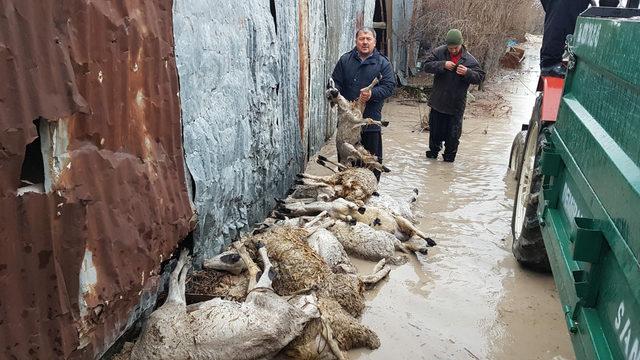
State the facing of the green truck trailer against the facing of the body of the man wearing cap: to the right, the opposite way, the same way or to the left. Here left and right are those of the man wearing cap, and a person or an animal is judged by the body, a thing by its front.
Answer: the opposite way

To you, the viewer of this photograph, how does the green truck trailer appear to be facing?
facing away from the viewer

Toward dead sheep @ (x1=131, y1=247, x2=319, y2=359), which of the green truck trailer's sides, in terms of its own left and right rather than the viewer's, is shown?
left

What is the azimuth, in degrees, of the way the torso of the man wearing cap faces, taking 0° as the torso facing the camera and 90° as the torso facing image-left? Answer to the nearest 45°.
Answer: approximately 0°
